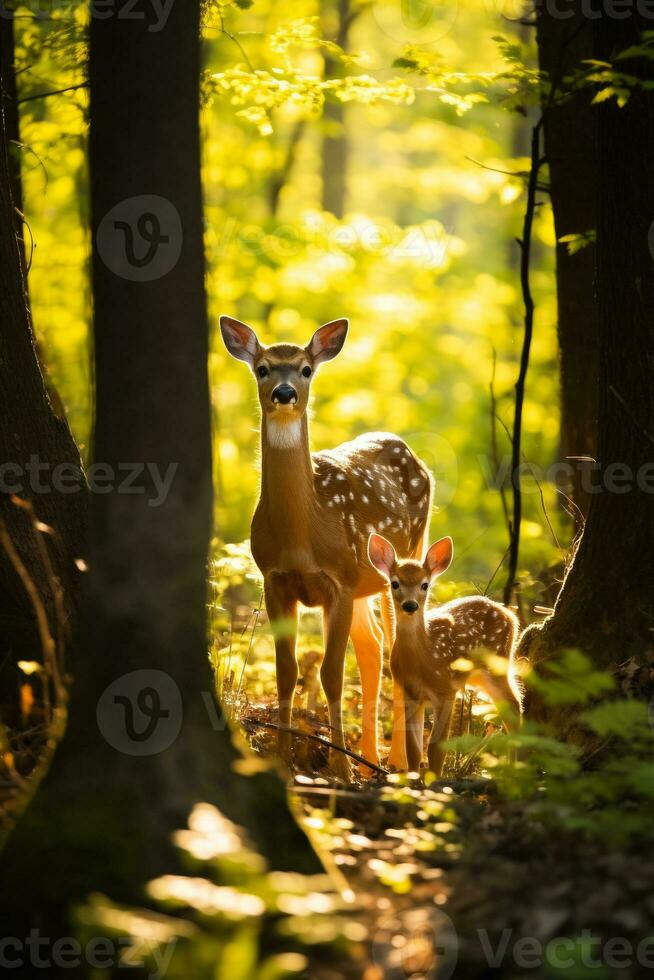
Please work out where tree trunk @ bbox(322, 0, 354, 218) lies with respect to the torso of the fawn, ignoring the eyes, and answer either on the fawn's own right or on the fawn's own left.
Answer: on the fawn's own right

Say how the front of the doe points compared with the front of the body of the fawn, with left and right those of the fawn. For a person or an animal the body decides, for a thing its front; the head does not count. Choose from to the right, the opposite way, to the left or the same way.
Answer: the same way

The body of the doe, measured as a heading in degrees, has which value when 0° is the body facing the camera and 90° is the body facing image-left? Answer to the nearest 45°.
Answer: approximately 45°

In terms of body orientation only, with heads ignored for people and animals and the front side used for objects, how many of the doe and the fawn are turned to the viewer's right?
0

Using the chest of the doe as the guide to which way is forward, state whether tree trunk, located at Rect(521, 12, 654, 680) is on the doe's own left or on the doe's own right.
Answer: on the doe's own left

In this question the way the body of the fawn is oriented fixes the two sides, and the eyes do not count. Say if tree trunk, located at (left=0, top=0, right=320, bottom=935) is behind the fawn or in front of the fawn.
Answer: in front

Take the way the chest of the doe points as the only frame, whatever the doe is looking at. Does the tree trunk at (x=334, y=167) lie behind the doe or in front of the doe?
behind

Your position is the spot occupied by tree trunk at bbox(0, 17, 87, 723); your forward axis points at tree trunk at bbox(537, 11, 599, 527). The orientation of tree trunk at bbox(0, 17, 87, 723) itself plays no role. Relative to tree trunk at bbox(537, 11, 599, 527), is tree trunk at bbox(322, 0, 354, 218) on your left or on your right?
left

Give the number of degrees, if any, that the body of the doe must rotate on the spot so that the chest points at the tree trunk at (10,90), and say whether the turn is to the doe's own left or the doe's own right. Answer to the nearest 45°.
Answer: approximately 90° to the doe's own right

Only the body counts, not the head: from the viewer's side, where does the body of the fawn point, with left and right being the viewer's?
facing the viewer and to the left of the viewer

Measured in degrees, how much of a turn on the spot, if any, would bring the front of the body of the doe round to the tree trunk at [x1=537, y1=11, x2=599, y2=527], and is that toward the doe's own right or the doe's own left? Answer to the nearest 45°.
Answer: approximately 180°

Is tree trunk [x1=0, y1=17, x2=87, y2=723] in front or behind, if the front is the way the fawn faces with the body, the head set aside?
in front

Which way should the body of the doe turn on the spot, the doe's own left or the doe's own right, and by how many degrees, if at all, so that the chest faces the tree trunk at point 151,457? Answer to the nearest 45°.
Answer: approximately 45° to the doe's own left
